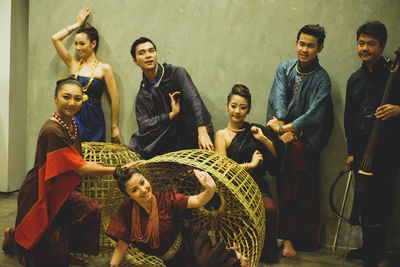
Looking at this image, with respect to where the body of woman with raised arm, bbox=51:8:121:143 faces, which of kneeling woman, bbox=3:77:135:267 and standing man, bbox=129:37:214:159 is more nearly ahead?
the kneeling woman

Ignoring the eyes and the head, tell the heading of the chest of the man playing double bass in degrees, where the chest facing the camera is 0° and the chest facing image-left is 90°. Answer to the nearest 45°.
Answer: approximately 45°

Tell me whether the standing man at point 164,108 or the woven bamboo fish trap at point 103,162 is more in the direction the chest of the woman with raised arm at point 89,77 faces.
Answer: the woven bamboo fish trap

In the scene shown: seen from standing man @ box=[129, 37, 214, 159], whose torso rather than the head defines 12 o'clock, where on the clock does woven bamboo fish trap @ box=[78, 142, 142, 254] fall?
The woven bamboo fish trap is roughly at 2 o'clock from the standing man.

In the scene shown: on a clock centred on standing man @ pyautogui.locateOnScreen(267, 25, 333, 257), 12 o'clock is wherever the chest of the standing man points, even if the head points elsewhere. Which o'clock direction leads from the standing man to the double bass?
The double bass is roughly at 9 o'clock from the standing man.

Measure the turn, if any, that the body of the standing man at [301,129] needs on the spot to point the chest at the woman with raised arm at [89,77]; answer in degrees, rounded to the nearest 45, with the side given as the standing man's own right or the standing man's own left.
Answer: approximately 45° to the standing man's own right

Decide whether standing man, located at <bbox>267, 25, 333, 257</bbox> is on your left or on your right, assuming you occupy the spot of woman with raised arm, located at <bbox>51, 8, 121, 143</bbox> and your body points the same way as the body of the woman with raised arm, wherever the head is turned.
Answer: on your left

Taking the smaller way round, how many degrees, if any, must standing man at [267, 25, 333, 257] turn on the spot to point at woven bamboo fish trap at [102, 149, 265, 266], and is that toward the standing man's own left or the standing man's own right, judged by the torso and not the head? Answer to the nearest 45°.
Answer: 0° — they already face it

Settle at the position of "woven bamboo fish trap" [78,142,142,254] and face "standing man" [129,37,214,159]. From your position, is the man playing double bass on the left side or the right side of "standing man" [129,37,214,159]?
right
